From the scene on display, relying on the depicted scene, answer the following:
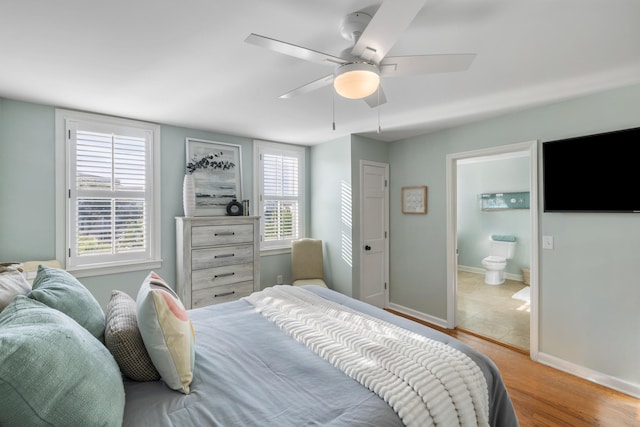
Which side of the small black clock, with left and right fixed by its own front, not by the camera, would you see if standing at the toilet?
left

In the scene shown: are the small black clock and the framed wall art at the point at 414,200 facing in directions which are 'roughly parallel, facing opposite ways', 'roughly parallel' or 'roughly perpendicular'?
roughly perpendicular

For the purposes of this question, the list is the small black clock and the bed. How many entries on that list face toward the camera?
1

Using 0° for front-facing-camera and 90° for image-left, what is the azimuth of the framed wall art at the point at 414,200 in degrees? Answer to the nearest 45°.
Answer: approximately 45°

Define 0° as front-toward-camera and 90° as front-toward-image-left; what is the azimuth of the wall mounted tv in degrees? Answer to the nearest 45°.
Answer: approximately 45°

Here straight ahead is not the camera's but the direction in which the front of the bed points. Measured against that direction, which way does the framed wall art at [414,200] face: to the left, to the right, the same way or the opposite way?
the opposite way

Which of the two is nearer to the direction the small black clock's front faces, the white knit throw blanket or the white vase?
the white knit throw blanket

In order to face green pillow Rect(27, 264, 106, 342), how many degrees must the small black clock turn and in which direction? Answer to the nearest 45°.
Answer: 0° — it already faces it

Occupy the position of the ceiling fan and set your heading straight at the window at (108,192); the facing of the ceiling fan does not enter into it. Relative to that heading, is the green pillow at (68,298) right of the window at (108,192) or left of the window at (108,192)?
left
